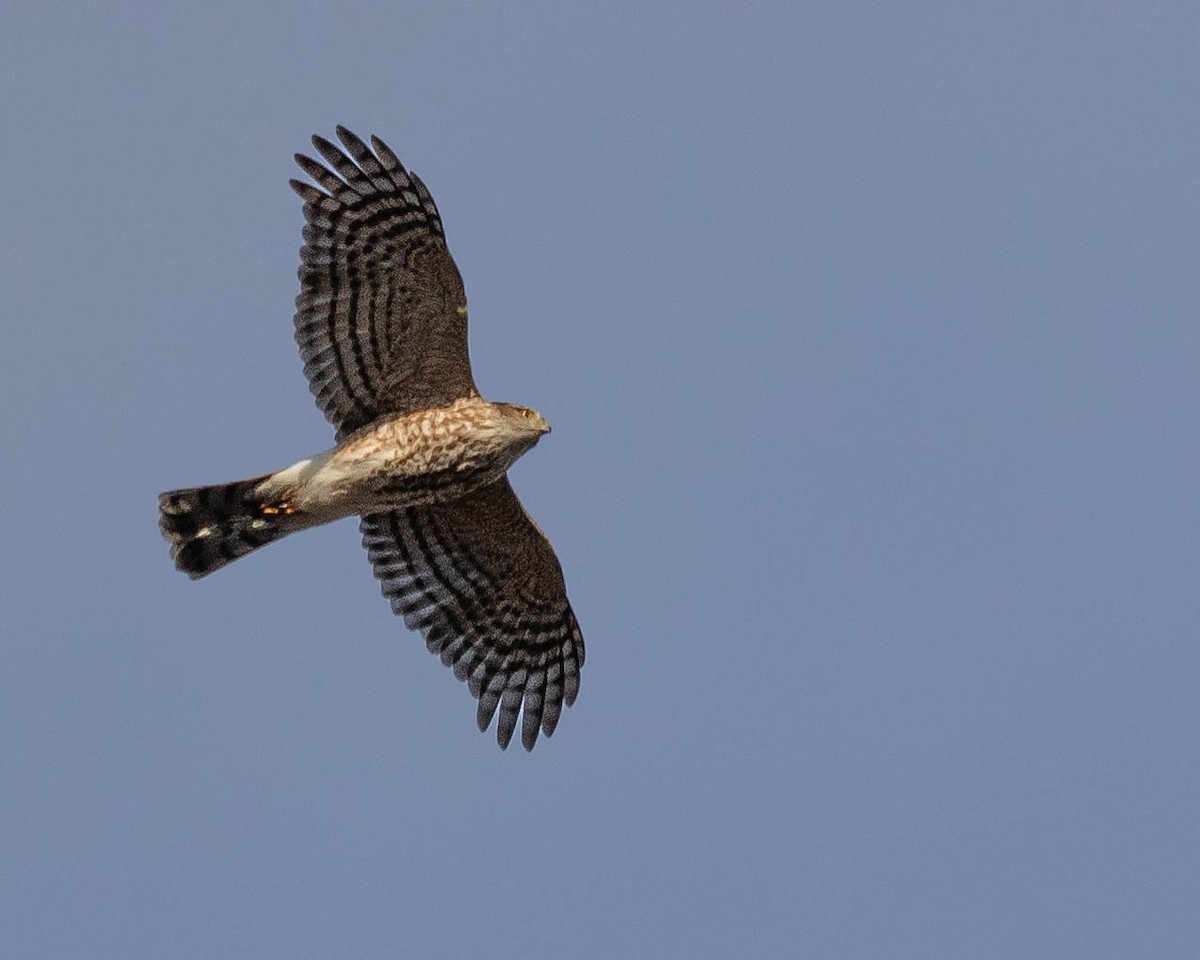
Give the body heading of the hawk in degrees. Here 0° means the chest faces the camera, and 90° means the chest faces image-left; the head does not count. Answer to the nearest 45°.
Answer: approximately 270°
